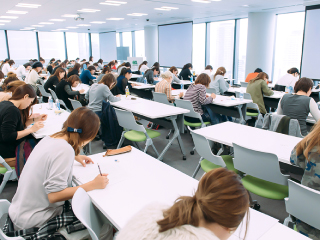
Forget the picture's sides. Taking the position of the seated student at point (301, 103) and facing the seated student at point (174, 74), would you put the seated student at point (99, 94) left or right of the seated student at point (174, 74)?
left

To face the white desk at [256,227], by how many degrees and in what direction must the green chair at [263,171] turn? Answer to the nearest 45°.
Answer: approximately 135° to its right

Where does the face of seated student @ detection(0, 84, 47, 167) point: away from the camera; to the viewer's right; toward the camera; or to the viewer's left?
to the viewer's right

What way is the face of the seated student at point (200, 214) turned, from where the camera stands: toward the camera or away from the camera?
away from the camera

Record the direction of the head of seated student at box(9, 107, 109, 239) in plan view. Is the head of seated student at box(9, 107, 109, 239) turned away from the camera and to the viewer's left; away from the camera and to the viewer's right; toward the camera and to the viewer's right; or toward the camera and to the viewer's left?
away from the camera and to the viewer's right

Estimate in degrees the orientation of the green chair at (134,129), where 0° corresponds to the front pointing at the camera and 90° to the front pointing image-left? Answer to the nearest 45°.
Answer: approximately 225°

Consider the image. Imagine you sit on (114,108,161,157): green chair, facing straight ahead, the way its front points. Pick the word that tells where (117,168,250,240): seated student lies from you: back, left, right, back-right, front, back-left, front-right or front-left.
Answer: back-right
